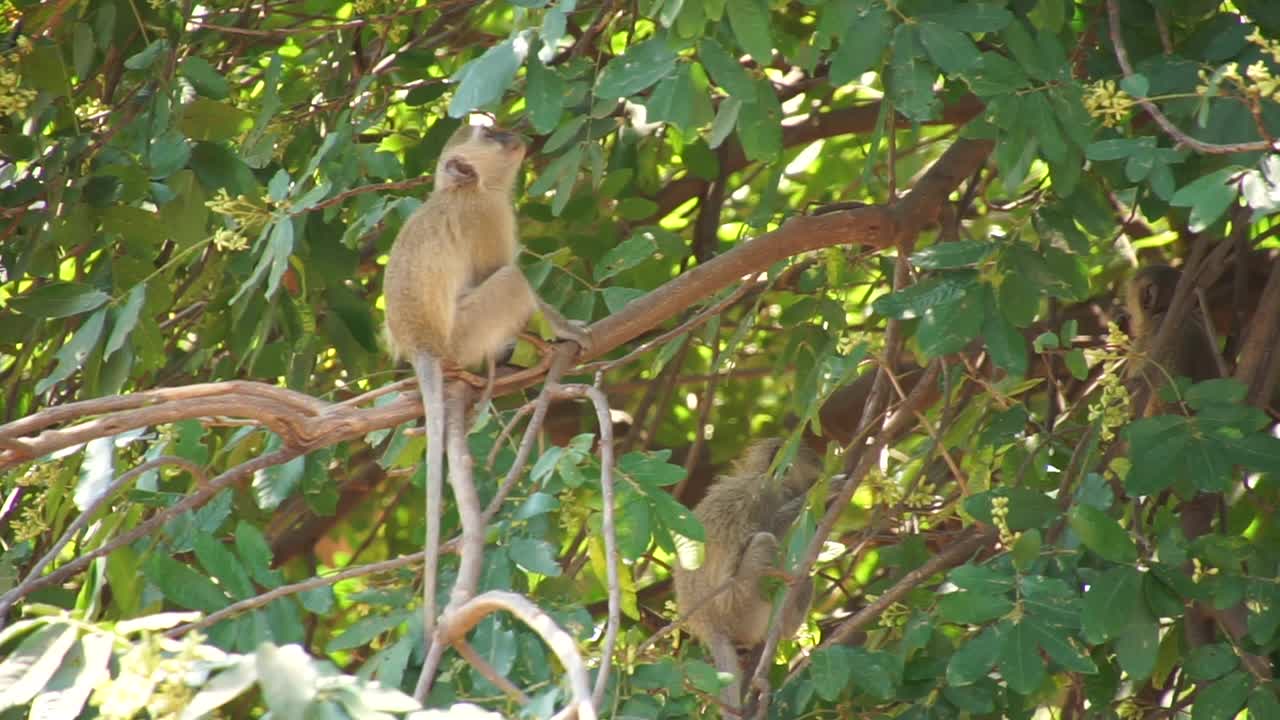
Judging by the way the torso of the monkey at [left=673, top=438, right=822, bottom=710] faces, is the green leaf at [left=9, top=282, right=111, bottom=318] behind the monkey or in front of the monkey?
behind

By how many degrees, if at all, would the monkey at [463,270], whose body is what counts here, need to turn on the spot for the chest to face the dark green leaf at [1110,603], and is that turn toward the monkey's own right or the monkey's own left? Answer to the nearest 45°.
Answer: approximately 45° to the monkey's own right

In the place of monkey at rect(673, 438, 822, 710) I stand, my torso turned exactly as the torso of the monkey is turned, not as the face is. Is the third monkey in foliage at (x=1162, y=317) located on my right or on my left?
on my right

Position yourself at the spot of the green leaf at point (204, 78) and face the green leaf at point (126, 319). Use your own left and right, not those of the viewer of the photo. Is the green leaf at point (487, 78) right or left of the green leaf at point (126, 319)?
left

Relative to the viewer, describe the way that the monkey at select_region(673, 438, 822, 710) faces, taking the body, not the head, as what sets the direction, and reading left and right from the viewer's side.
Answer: facing away from the viewer and to the right of the viewer

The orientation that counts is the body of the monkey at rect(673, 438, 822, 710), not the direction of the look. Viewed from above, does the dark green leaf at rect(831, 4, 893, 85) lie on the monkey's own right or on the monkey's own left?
on the monkey's own right

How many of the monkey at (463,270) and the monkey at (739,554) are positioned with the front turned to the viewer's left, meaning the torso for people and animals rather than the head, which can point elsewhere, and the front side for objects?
0

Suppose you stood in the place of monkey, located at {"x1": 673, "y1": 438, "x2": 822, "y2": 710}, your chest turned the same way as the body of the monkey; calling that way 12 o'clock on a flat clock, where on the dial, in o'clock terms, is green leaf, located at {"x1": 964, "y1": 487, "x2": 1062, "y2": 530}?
The green leaf is roughly at 4 o'clock from the monkey.

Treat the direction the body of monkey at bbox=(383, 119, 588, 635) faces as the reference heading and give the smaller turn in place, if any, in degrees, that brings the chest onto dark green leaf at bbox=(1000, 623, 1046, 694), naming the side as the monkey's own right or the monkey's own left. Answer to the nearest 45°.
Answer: approximately 45° to the monkey's own right
